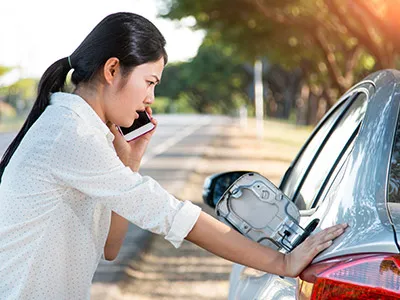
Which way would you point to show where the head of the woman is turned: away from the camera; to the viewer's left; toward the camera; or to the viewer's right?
to the viewer's right

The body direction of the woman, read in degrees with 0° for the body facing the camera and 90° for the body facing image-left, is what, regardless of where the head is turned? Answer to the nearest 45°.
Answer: approximately 270°

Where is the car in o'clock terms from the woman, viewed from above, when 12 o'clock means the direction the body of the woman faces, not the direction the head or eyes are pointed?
The car is roughly at 12 o'clock from the woman.

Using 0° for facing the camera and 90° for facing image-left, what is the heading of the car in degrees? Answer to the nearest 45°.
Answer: approximately 135°

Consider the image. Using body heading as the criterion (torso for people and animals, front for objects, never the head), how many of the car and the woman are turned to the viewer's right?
1
